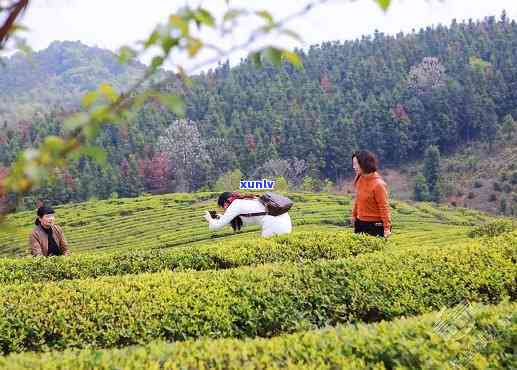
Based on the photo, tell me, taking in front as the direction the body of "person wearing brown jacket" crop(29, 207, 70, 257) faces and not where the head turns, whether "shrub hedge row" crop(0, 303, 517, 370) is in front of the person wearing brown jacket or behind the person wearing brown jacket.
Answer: in front

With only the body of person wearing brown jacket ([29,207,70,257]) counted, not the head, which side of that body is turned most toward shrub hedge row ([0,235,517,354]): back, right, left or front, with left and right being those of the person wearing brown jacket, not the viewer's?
front
